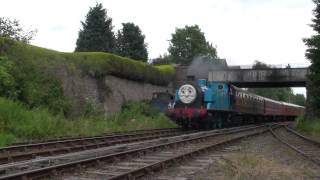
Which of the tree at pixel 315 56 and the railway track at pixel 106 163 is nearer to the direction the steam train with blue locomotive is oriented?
the railway track

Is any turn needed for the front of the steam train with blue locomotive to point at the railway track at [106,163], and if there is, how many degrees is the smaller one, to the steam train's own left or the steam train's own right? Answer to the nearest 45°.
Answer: approximately 45° to the steam train's own left

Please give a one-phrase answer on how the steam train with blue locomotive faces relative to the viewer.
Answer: facing the viewer and to the left of the viewer

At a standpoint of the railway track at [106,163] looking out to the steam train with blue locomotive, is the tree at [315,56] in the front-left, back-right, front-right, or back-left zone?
front-right
